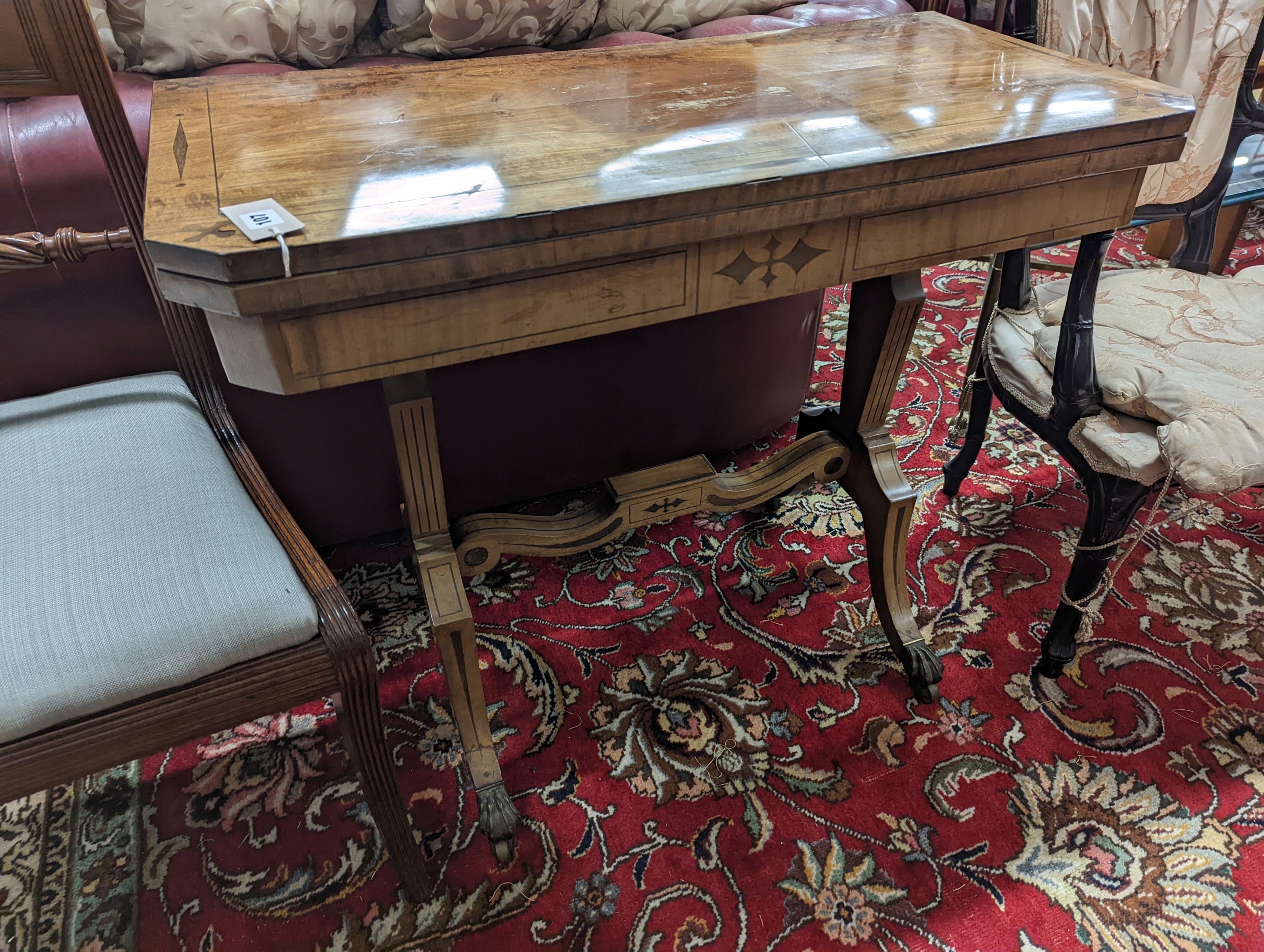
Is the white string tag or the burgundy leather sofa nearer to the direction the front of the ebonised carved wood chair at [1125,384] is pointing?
the white string tag

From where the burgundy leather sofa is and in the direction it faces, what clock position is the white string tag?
The white string tag is roughly at 2 o'clock from the burgundy leather sofa.

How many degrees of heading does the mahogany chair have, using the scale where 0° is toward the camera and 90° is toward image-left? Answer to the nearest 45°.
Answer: approximately 315°

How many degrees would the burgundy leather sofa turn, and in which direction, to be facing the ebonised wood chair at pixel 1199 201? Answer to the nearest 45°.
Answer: approximately 45° to its left
